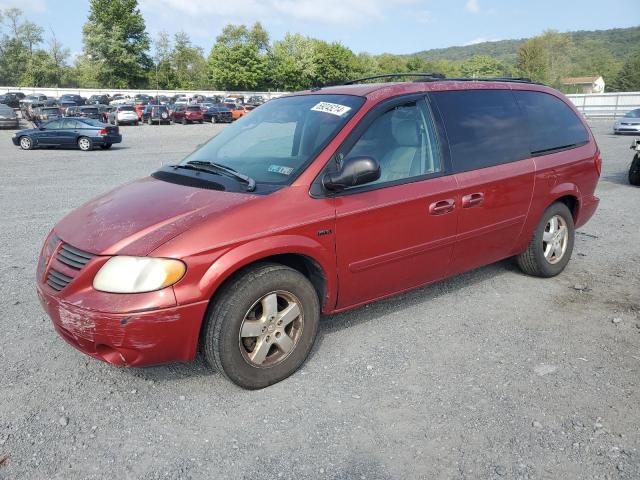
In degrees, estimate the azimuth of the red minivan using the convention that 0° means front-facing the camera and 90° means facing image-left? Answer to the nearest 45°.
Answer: approximately 45°

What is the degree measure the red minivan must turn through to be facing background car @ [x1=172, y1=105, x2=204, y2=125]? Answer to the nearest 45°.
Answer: approximately 135° to its right

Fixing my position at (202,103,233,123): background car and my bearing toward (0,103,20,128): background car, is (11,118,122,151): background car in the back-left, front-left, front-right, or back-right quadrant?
front-left

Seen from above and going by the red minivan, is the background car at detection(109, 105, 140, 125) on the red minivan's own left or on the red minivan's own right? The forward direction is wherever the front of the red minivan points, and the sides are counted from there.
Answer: on the red minivan's own right

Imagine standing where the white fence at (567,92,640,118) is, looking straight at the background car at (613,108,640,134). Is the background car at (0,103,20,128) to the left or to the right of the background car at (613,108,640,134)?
right

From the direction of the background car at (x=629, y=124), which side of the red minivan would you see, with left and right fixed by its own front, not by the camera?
back
